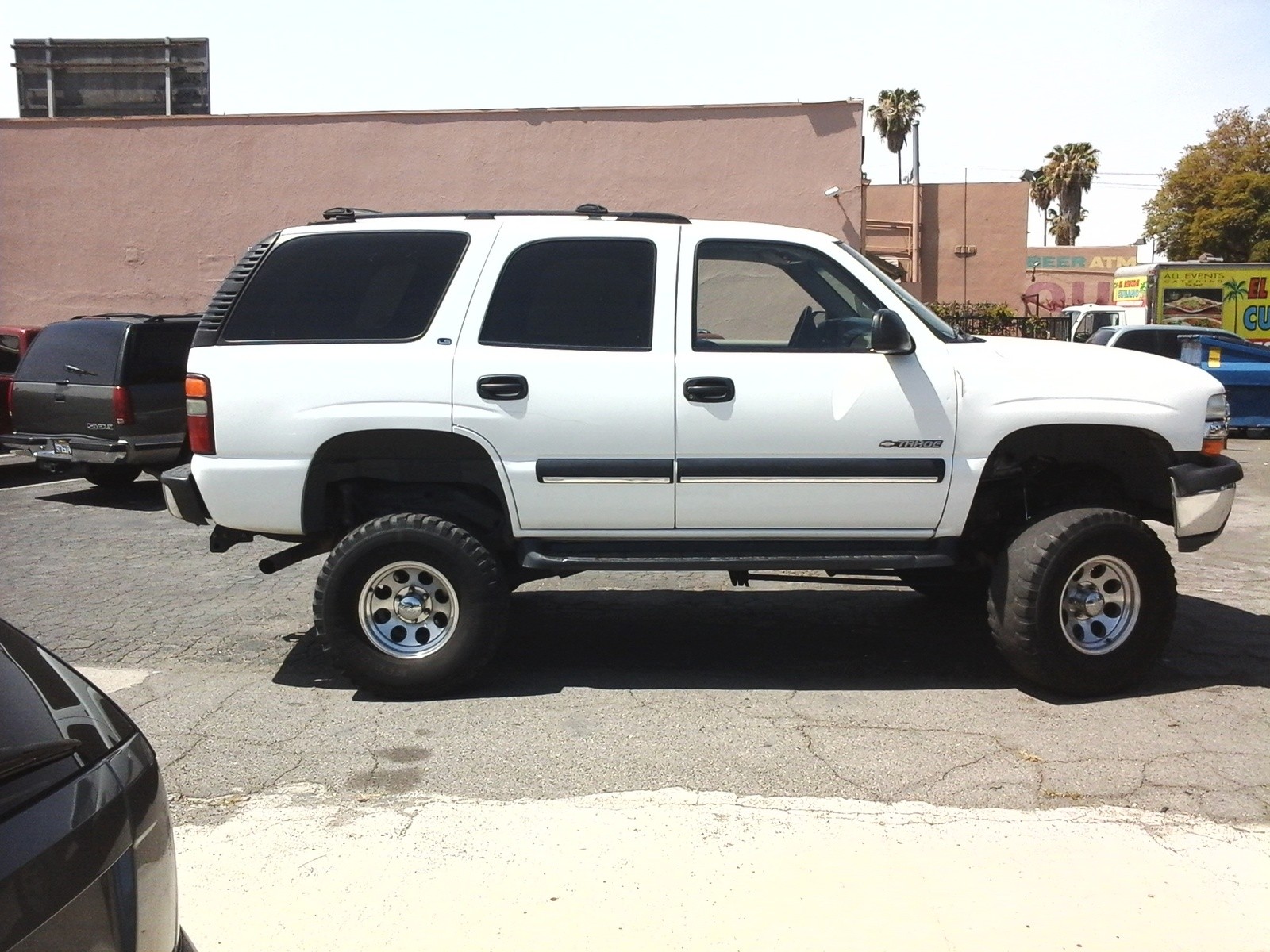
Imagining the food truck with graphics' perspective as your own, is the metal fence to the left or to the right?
on its right

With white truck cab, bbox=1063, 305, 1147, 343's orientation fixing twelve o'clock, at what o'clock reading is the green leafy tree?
The green leafy tree is roughly at 5 o'clock from the white truck cab.

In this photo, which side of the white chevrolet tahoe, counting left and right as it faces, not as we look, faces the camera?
right

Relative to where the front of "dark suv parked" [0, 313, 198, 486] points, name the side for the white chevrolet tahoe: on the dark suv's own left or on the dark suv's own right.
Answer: on the dark suv's own right

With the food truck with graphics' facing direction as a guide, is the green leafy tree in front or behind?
behind

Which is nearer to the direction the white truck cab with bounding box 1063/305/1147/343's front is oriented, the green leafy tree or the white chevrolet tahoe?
the white chevrolet tahoe

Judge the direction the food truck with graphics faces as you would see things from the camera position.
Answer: facing the viewer and to the left of the viewer

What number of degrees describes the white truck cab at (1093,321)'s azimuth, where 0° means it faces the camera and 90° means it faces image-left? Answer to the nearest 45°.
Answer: approximately 45°

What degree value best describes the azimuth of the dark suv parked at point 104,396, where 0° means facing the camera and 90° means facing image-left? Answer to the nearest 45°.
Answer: approximately 225°

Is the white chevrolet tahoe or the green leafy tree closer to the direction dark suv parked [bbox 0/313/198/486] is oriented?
the green leafy tree

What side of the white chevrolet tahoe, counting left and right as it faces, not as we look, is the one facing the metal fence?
left

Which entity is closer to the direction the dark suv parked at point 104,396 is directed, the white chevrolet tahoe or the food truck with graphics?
the food truck with graphics

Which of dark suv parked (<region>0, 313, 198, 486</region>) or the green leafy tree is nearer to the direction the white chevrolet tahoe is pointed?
the green leafy tree

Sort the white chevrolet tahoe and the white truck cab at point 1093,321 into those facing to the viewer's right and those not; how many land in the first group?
1
